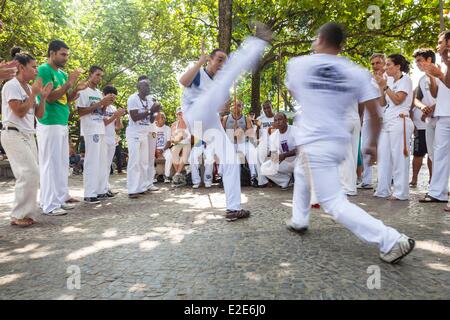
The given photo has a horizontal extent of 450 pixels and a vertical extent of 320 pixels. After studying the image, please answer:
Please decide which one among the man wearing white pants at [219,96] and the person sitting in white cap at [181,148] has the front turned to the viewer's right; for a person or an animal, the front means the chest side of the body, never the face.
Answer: the man wearing white pants

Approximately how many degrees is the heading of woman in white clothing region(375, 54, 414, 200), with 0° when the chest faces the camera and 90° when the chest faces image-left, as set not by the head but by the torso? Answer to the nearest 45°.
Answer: approximately 45°

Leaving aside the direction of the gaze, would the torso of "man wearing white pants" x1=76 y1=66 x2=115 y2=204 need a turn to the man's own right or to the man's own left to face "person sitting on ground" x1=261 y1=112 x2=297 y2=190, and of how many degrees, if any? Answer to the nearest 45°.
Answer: approximately 45° to the man's own left

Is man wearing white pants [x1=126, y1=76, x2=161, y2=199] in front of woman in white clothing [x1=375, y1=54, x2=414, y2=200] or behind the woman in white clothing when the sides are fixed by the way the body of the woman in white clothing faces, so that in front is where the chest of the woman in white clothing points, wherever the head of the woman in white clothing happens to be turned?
in front

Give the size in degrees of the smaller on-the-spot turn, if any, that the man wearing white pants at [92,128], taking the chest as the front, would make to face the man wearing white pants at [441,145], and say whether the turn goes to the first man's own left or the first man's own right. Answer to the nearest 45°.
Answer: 0° — they already face them

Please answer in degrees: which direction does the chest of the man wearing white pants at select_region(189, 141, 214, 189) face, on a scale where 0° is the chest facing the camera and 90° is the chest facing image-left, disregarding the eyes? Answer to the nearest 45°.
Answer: approximately 0°

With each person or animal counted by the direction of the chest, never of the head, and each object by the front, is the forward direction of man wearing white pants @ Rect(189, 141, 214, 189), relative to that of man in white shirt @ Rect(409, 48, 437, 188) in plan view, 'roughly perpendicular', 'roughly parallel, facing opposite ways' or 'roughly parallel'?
roughly perpendicular

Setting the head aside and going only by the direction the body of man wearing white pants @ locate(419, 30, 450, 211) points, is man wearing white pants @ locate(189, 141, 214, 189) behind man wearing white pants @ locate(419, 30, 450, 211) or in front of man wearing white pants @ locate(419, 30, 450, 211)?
in front

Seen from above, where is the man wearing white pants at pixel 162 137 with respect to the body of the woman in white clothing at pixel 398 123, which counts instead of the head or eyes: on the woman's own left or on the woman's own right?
on the woman's own right

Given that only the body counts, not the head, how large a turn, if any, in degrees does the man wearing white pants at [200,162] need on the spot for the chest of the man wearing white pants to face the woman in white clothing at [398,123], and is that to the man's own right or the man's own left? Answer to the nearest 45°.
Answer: approximately 45° to the man's own left

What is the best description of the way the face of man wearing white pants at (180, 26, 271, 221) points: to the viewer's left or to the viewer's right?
to the viewer's right
